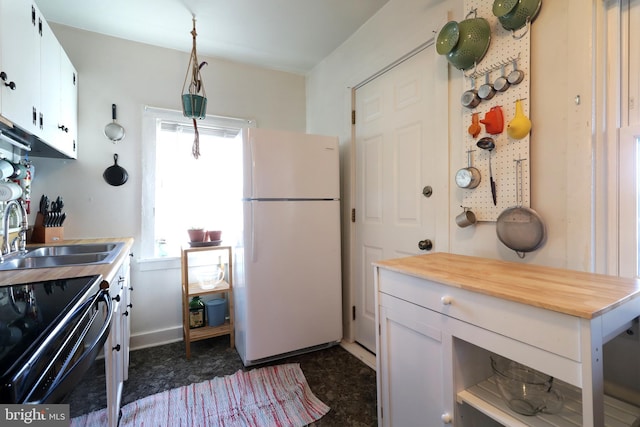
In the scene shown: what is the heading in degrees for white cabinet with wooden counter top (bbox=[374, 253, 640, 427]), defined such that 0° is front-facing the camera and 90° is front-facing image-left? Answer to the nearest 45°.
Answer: approximately 45°

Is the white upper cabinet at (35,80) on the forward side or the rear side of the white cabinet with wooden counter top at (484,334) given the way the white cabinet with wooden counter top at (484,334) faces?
on the forward side
